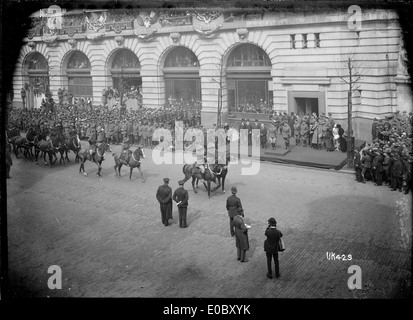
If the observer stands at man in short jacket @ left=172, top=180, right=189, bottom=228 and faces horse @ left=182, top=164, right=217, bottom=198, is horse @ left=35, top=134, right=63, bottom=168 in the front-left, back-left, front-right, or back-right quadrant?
front-left

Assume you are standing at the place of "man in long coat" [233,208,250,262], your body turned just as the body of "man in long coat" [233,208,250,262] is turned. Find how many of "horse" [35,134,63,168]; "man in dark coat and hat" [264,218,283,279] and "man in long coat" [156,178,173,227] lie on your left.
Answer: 2

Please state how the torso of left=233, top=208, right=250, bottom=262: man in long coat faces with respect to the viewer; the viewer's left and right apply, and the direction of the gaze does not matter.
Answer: facing away from the viewer and to the right of the viewer

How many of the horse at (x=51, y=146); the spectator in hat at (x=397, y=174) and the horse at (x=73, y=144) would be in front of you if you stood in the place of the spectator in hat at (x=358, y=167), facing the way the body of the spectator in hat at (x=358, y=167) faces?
2

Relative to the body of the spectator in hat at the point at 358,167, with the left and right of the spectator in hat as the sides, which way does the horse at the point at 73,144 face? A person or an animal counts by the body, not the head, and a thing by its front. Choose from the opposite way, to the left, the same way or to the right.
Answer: the opposite way

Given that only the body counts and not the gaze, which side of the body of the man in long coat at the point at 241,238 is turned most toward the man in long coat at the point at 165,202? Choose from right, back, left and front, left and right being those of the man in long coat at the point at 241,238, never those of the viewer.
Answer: left

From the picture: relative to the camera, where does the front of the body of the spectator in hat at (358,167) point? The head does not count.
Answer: to the viewer's left

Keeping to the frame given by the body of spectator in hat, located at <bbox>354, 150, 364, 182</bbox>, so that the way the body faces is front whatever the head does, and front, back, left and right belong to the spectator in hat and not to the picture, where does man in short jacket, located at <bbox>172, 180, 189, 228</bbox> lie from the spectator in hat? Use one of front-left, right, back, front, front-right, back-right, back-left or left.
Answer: front-left

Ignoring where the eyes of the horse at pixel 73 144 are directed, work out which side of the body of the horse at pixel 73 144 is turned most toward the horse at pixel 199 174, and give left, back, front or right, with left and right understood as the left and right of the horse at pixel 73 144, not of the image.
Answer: front

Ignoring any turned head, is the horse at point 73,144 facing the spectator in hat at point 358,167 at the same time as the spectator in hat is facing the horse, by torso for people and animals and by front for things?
yes

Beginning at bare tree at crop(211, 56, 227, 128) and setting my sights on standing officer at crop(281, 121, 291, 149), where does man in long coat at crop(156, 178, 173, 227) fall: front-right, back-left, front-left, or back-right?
front-right

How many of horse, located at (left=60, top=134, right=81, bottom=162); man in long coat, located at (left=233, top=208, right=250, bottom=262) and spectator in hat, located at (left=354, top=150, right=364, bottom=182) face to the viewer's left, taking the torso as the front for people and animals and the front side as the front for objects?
1
